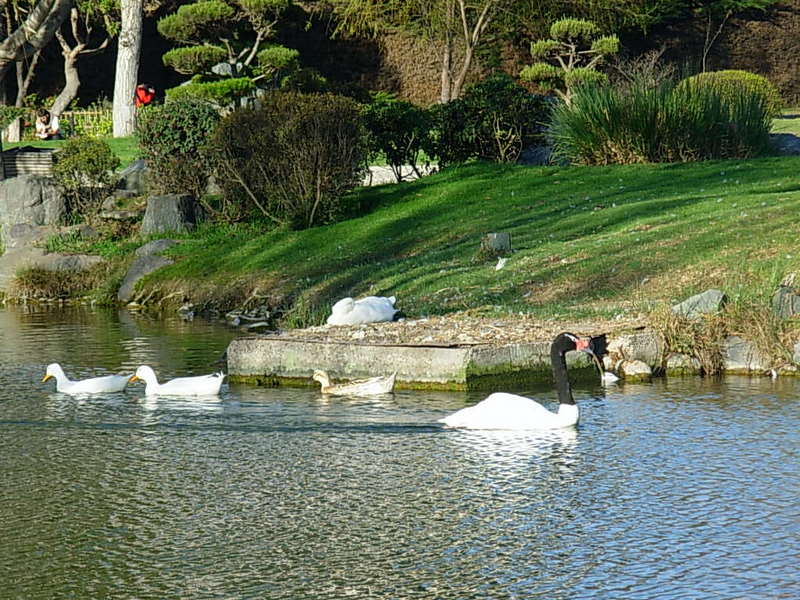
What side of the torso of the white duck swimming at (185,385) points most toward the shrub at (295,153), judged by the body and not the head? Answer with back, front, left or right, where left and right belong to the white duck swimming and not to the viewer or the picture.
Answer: right

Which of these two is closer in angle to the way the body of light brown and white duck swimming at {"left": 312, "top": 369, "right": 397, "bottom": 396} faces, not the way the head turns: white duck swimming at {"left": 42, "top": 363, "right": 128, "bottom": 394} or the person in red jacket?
the white duck swimming

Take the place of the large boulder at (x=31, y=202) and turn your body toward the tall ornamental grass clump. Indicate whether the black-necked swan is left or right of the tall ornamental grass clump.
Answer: right

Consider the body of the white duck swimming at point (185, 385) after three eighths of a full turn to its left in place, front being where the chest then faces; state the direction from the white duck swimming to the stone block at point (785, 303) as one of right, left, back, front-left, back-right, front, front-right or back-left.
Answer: front-left

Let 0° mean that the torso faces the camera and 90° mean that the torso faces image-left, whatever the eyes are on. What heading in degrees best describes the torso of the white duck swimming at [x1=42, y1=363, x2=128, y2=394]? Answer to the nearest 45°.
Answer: approximately 90°

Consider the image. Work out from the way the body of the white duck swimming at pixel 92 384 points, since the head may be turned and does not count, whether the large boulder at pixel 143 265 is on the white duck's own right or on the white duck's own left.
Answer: on the white duck's own right

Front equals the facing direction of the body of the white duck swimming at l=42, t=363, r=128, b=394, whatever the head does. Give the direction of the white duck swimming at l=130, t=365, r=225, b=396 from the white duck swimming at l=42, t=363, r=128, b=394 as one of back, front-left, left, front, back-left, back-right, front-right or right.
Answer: back-left

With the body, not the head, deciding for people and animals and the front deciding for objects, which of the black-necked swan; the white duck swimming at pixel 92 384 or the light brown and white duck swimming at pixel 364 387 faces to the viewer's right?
the black-necked swan

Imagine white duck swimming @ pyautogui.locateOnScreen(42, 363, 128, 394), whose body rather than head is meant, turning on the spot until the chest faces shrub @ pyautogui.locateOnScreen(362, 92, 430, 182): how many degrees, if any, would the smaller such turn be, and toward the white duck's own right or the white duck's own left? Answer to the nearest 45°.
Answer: approximately 135° to the white duck's own right

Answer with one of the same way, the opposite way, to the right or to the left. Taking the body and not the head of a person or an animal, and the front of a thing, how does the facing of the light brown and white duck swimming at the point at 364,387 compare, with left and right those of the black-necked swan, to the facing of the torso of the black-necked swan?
the opposite way

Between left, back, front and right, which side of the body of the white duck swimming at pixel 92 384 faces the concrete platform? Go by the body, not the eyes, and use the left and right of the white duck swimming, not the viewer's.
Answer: back

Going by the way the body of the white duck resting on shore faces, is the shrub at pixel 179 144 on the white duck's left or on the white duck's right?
on the white duck's right

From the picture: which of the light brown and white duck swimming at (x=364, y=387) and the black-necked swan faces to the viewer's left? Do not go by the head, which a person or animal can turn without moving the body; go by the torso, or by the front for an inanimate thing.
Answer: the light brown and white duck swimming

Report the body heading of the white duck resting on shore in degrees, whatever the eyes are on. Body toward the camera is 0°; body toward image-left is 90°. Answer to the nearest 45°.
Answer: approximately 90°

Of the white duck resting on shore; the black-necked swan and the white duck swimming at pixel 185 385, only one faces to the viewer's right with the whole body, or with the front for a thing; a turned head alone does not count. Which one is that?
the black-necked swan

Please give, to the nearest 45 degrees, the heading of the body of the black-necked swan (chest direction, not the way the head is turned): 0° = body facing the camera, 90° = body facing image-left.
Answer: approximately 270°
